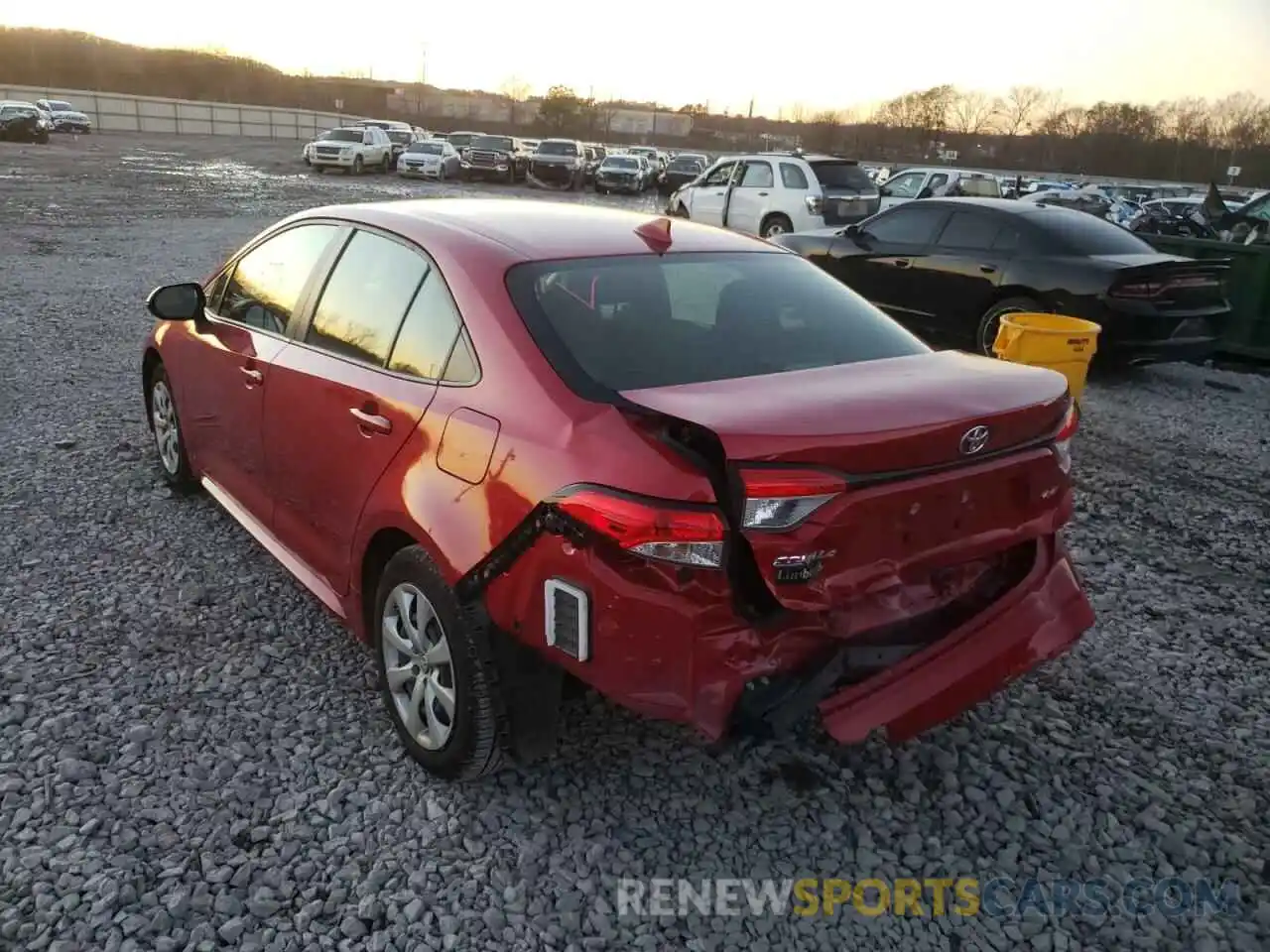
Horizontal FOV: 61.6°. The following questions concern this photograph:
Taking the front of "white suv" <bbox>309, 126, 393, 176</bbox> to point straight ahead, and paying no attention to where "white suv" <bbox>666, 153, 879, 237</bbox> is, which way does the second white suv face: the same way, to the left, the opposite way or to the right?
to the right

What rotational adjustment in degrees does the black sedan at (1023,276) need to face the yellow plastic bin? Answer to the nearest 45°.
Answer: approximately 135° to its left

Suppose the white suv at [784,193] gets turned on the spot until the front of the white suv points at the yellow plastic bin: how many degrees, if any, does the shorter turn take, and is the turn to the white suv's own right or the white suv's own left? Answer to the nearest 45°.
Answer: approximately 135° to the white suv's own left

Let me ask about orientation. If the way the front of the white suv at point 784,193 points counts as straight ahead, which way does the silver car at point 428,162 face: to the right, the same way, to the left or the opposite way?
to the left

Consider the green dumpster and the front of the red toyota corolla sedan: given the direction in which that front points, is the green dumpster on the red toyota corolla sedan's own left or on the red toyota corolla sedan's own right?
on the red toyota corolla sedan's own right

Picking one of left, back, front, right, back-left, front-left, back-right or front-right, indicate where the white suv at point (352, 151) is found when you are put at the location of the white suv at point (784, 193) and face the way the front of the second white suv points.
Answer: front

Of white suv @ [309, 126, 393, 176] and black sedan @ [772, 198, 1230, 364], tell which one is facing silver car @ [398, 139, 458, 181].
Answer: the black sedan

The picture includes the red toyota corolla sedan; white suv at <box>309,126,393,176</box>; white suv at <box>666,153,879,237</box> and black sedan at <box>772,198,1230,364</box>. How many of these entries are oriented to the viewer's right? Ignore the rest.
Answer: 0

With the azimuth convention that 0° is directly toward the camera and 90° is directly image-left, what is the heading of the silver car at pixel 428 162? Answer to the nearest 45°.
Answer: approximately 45°

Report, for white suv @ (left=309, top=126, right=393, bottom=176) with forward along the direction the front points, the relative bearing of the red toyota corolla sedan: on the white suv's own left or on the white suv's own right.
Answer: on the white suv's own left

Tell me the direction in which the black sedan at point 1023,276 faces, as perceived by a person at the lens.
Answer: facing away from the viewer and to the left of the viewer

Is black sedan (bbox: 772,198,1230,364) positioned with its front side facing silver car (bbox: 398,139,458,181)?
yes

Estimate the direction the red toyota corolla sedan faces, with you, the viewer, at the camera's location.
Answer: facing away from the viewer and to the left of the viewer

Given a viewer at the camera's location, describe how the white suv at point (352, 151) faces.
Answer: facing the viewer and to the left of the viewer

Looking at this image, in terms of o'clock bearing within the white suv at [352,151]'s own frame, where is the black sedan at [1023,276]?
The black sedan is roughly at 10 o'clock from the white suv.

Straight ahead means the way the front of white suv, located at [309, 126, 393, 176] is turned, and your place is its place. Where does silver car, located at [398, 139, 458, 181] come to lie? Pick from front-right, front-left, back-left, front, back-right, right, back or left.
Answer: left

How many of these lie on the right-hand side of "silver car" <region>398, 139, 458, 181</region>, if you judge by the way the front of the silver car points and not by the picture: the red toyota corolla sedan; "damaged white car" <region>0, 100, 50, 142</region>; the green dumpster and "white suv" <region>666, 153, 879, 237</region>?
1
